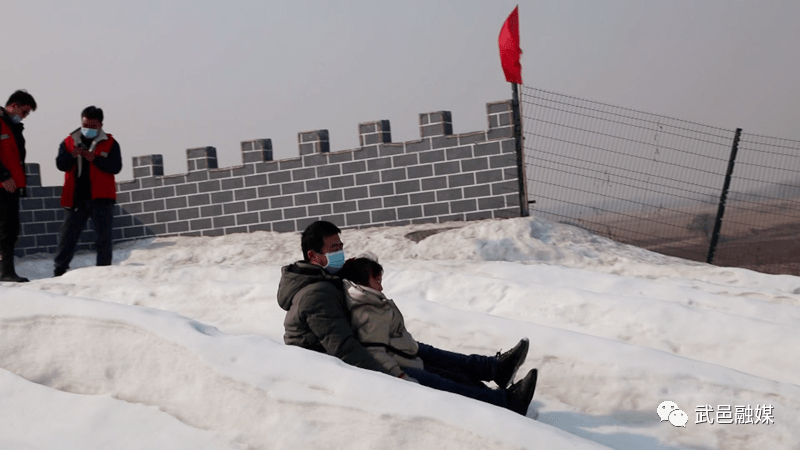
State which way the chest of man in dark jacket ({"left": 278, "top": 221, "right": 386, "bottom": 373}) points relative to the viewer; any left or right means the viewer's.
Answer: facing to the right of the viewer

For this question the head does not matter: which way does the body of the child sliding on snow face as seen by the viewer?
to the viewer's right

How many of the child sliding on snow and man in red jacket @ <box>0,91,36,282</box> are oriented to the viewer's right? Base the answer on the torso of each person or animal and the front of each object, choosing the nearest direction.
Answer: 2

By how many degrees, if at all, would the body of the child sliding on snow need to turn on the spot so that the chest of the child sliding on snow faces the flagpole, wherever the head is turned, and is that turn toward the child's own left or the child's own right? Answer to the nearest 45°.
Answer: approximately 90° to the child's own left

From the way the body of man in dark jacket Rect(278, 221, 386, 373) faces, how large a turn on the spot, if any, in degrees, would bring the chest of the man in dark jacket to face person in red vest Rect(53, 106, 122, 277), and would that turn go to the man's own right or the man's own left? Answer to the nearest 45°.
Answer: approximately 135° to the man's own left

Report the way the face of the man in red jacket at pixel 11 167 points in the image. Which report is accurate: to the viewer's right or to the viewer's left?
to the viewer's right

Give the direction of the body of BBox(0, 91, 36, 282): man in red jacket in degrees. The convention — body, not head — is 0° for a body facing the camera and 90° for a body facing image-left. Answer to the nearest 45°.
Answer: approximately 270°

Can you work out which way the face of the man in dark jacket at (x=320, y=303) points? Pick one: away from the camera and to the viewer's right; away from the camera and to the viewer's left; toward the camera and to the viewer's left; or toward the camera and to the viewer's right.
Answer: toward the camera and to the viewer's right
